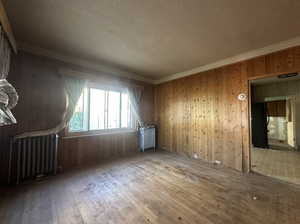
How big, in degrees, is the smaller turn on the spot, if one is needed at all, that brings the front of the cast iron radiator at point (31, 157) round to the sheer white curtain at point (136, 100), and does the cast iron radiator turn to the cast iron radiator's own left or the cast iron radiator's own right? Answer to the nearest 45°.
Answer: approximately 45° to the cast iron radiator's own left

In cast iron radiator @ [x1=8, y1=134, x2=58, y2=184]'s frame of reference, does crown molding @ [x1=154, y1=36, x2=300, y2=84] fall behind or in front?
in front

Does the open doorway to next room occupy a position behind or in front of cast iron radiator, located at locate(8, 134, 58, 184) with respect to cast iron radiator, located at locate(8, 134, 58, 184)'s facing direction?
in front

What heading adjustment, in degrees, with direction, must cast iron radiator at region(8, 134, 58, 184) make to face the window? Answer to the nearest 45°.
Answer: approximately 45° to its left

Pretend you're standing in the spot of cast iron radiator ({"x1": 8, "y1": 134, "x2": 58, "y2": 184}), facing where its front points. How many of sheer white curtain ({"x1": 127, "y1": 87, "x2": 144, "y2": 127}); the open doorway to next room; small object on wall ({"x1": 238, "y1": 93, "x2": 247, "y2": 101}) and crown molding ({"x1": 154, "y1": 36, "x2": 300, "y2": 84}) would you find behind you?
0

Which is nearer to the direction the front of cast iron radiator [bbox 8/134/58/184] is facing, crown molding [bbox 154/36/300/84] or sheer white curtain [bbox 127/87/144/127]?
the crown molding

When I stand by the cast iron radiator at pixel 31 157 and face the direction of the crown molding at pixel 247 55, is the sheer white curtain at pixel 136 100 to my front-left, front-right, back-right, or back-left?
front-left

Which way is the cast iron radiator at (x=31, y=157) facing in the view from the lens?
facing the viewer and to the right of the viewer

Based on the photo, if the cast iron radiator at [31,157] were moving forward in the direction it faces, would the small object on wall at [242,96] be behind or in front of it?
in front
